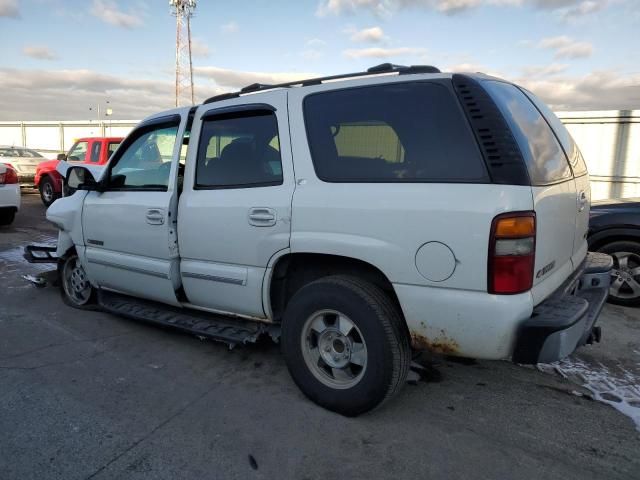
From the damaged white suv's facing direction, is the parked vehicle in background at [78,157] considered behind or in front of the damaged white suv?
in front

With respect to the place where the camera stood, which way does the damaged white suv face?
facing away from the viewer and to the left of the viewer

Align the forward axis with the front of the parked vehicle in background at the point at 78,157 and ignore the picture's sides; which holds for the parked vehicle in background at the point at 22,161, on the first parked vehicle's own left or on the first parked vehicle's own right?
on the first parked vehicle's own right

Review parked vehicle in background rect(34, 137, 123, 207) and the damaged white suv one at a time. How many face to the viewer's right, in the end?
0

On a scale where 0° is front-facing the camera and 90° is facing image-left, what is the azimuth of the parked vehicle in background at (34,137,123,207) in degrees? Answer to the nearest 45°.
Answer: approximately 45°

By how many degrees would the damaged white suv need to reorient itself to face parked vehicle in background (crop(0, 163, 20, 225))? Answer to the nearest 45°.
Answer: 0° — it already faces it
